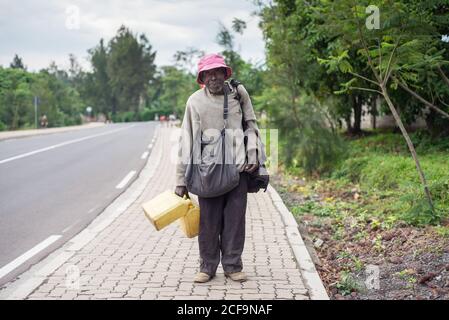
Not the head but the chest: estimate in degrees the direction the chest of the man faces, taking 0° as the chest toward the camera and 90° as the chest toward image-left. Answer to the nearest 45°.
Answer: approximately 0°

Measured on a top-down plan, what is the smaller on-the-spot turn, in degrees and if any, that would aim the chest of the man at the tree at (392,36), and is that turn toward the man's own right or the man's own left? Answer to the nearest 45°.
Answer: approximately 135° to the man's own left

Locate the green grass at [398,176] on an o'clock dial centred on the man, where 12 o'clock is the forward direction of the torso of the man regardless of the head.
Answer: The green grass is roughly at 7 o'clock from the man.
